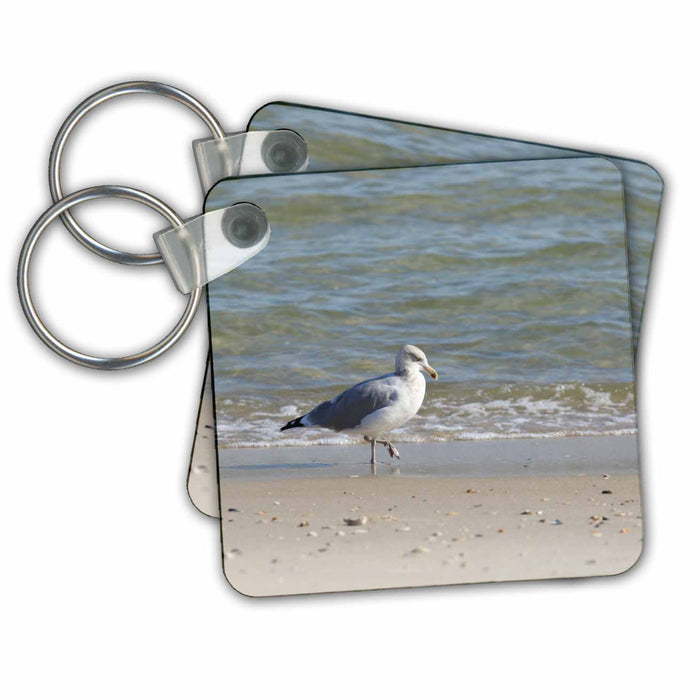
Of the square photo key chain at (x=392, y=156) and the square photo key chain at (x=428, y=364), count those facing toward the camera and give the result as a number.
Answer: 2
